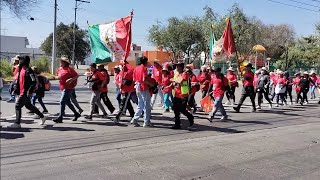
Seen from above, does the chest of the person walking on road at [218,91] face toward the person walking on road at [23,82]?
yes

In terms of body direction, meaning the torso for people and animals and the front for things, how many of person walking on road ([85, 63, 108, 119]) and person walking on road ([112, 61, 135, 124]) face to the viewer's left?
2

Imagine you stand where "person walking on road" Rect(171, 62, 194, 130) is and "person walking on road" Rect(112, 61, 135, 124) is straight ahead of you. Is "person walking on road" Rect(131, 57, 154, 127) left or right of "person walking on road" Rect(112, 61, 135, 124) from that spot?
left

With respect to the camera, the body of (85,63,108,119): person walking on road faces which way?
to the viewer's left

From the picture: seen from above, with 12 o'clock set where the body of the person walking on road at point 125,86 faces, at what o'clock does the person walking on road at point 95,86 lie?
the person walking on road at point 95,86 is roughly at 1 o'clock from the person walking on road at point 125,86.

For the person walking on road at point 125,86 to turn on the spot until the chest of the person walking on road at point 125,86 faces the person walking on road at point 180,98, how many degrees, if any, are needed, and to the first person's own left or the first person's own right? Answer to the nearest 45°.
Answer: approximately 135° to the first person's own left

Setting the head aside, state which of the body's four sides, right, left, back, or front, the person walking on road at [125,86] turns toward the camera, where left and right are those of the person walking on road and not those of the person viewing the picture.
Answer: left

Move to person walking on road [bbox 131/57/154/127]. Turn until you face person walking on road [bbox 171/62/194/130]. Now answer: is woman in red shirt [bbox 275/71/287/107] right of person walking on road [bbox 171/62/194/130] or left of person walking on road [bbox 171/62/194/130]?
left

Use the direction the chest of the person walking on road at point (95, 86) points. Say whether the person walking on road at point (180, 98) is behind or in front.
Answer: behind

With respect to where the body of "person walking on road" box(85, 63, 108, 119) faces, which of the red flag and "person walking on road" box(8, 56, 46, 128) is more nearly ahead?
the person walking on road

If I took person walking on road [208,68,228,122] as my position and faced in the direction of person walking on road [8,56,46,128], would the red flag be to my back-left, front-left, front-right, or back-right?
back-right

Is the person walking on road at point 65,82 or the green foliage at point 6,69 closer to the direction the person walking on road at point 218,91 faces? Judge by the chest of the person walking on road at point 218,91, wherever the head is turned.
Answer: the person walking on road

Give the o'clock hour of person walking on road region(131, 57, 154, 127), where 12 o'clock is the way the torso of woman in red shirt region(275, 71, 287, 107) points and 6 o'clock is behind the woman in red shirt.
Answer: The person walking on road is roughly at 11 o'clock from the woman in red shirt.
